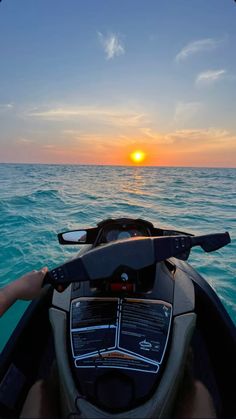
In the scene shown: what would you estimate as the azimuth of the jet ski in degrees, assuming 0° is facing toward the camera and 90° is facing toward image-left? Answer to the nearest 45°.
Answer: approximately 180°
